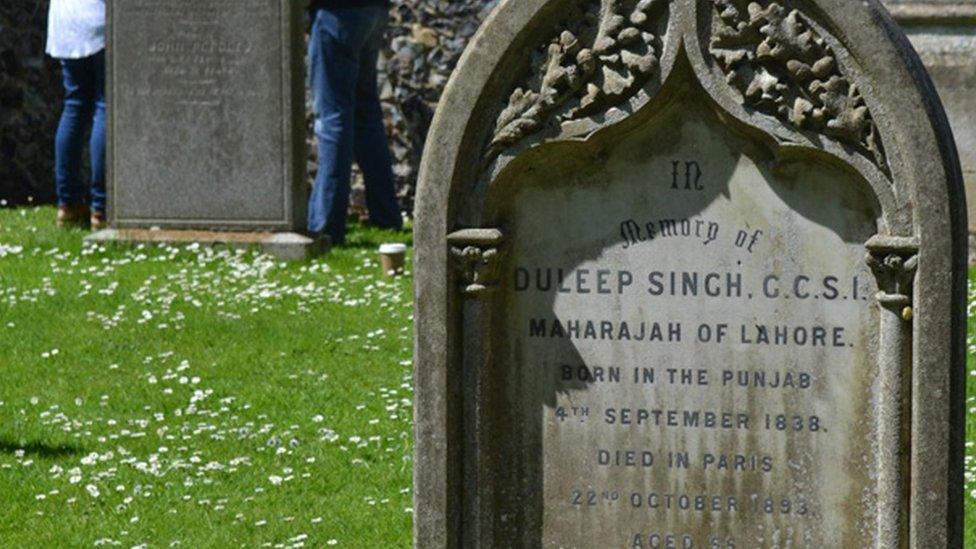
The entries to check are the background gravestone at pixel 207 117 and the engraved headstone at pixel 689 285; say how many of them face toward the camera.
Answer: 2

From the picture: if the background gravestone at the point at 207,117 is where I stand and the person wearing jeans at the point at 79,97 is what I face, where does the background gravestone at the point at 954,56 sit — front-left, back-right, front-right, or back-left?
back-right

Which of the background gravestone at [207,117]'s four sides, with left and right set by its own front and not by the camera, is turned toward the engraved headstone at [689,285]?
front

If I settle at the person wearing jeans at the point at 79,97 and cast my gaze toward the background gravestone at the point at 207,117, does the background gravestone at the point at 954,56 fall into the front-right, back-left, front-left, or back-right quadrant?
front-left

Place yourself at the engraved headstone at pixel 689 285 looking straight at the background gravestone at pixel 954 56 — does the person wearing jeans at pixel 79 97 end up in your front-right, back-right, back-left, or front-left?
front-left

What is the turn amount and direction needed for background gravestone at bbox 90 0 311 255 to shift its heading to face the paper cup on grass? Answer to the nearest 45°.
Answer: approximately 45° to its left

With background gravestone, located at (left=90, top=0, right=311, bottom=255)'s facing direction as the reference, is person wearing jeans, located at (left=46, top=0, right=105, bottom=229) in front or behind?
behind

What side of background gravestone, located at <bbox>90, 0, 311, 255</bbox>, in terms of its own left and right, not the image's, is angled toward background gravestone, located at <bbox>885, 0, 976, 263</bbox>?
left

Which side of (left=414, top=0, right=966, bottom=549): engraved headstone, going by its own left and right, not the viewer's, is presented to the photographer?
front

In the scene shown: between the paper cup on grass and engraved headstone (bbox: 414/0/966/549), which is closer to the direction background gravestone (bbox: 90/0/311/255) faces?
the engraved headstone

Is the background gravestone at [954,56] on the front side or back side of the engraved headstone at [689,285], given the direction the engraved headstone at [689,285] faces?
on the back side

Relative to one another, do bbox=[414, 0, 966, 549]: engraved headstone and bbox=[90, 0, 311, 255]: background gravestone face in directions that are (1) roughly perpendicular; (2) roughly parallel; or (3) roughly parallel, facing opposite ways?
roughly parallel

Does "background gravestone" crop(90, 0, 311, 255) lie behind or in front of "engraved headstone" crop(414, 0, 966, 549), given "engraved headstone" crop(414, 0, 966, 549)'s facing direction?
behind
